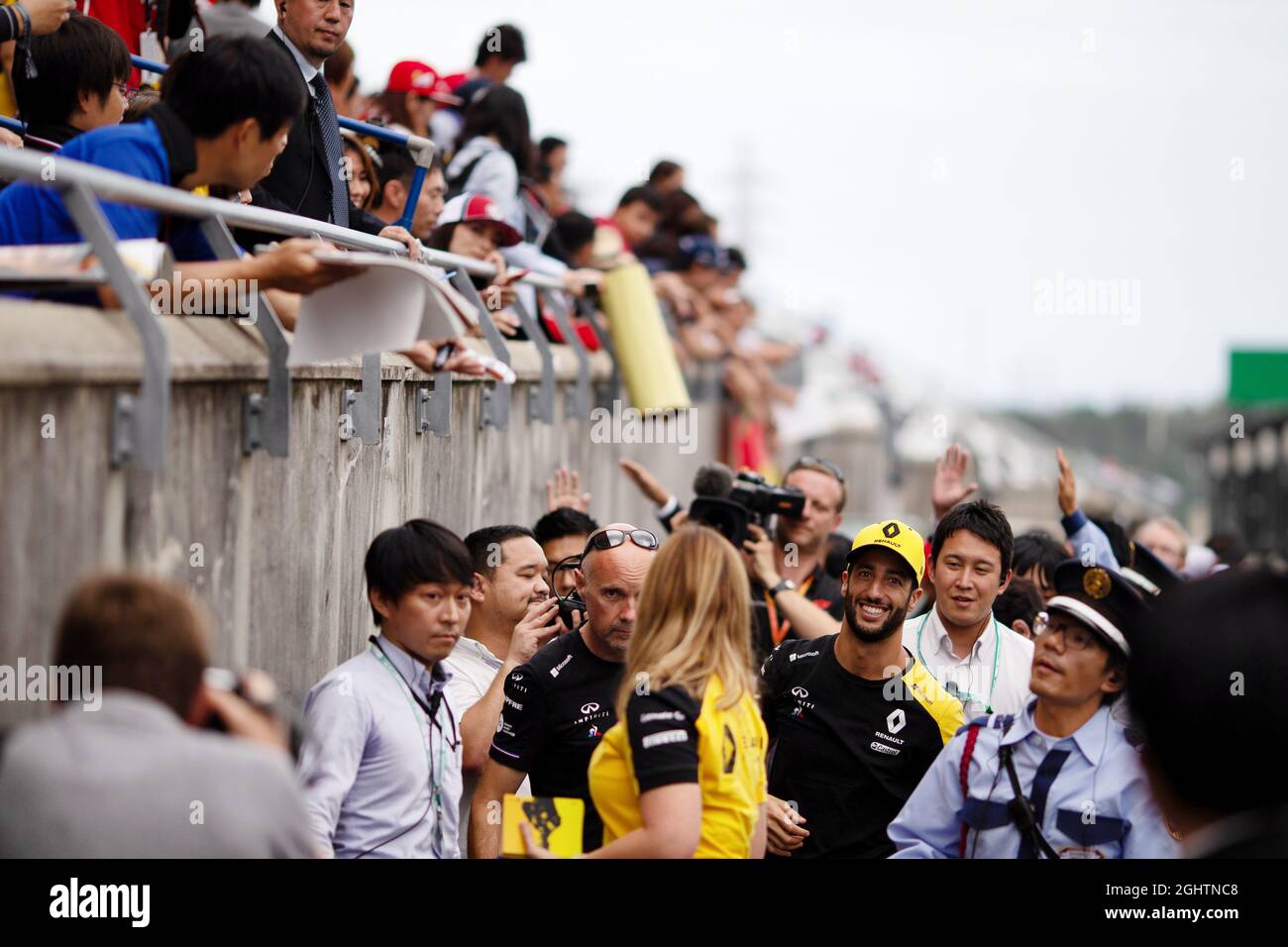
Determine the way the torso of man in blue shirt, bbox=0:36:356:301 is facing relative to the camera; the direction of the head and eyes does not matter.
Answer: to the viewer's right

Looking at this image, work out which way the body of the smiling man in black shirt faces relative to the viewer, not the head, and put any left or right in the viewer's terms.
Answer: facing the viewer

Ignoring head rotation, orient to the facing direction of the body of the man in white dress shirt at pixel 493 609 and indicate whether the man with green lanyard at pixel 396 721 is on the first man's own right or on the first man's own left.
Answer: on the first man's own right

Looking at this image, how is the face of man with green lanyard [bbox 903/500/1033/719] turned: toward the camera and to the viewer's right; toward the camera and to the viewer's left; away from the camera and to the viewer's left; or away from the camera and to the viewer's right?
toward the camera and to the viewer's left

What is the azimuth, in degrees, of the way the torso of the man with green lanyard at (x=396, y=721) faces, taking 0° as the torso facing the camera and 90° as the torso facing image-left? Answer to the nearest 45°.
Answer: approximately 315°

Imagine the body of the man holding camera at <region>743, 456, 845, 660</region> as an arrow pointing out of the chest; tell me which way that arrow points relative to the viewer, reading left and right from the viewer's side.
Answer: facing the viewer and to the left of the viewer

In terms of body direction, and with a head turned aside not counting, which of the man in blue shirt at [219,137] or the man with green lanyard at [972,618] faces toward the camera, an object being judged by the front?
the man with green lanyard

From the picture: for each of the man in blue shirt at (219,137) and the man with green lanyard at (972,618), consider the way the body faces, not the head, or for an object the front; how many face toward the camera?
1

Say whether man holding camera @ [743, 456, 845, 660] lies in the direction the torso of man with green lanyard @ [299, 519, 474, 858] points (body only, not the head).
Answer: no

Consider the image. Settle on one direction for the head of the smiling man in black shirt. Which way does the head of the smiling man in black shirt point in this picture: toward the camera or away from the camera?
toward the camera

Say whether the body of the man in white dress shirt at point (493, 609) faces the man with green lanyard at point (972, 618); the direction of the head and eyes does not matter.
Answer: no

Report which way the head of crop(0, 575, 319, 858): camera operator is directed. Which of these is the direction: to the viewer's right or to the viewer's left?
to the viewer's right

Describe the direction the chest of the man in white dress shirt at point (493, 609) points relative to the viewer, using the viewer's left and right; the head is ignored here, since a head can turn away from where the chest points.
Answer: facing the viewer and to the right of the viewer

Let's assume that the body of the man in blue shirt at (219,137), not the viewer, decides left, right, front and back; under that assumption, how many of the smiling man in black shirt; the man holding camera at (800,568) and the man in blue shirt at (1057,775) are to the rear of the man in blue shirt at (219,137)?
0

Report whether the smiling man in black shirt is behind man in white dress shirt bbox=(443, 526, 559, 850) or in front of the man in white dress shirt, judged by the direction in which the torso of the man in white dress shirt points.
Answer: in front

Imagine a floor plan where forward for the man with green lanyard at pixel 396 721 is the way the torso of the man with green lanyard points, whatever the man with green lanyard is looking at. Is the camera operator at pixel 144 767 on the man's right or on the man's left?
on the man's right

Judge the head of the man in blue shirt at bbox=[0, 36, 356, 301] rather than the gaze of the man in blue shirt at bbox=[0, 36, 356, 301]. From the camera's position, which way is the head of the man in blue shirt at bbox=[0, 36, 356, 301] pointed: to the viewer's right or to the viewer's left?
to the viewer's right

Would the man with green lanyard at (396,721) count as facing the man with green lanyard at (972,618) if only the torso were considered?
no

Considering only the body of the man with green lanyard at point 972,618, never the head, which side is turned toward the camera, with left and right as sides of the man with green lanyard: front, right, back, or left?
front
